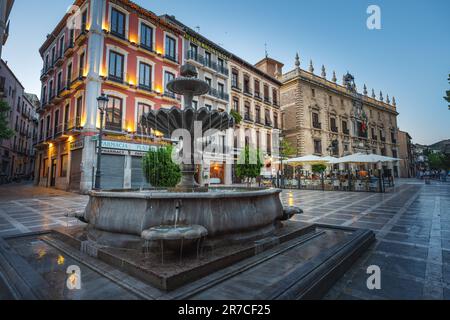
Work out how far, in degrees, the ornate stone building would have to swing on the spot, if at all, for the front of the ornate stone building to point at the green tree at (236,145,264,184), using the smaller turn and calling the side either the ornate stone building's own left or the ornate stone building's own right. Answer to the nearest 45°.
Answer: approximately 45° to the ornate stone building's own right

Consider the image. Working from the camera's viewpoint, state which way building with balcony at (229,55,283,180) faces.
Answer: facing the viewer and to the right of the viewer

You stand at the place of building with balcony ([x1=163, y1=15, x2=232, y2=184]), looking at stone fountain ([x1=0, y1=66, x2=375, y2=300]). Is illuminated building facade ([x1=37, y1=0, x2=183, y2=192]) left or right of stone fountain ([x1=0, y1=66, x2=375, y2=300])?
right

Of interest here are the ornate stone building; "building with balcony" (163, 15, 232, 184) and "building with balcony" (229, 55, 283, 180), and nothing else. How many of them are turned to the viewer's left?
0

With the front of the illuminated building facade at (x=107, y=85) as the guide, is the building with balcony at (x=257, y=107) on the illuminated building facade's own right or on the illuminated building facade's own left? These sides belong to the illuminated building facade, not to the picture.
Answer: on the illuminated building facade's own left

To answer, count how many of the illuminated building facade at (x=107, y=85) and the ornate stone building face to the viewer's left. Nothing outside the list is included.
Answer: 0

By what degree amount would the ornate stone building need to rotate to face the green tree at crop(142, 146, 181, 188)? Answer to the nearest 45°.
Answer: approximately 45° to its right

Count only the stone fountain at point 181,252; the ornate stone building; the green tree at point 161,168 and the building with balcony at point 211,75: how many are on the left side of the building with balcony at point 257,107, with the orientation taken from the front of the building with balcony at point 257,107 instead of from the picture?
1

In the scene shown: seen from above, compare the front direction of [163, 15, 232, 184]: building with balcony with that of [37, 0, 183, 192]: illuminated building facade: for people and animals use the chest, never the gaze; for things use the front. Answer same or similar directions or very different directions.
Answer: same or similar directions

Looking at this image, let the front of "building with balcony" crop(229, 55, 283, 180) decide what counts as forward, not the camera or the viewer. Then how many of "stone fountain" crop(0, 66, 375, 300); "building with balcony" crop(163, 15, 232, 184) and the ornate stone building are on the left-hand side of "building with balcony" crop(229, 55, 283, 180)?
1

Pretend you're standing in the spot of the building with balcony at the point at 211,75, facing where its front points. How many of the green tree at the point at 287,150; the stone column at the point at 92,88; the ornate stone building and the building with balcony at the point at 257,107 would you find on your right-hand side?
1

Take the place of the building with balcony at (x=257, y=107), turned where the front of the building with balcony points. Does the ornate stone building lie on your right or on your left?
on your left

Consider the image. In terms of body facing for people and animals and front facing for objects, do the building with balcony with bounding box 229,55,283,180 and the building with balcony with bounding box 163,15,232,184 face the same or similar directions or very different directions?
same or similar directions

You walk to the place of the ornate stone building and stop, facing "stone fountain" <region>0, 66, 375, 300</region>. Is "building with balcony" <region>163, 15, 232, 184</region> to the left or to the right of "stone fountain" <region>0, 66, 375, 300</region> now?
right

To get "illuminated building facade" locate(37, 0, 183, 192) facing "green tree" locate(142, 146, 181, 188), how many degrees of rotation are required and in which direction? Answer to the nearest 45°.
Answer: approximately 45° to its right

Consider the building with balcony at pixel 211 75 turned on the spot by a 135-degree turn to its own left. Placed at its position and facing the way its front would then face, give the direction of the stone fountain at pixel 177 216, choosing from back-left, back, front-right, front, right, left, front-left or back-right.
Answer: back
